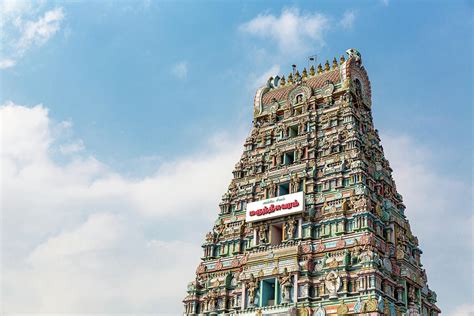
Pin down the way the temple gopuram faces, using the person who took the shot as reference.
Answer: facing the viewer and to the left of the viewer
